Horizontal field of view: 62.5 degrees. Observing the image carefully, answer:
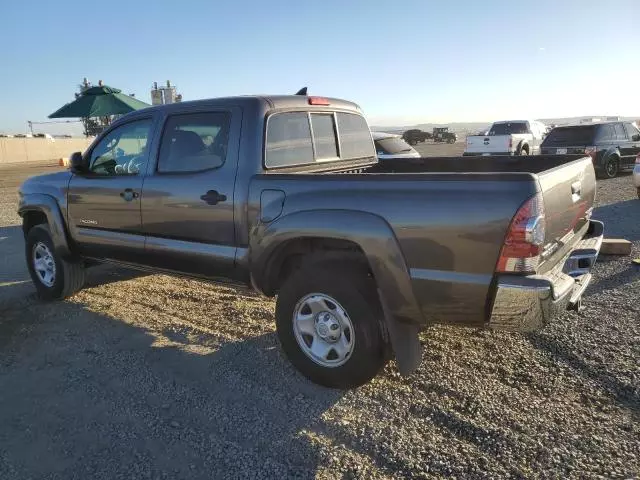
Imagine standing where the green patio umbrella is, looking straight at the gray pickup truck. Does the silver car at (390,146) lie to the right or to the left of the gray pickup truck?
left

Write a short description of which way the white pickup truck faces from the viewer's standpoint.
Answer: facing away from the viewer and to the right of the viewer

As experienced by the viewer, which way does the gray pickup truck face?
facing away from the viewer and to the left of the viewer

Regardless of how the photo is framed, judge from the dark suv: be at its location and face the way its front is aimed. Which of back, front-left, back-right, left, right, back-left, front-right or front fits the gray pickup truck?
back-right

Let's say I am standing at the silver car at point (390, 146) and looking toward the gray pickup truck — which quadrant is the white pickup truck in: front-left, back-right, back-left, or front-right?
back-left

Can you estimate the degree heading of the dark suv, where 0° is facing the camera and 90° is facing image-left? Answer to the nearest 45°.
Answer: approximately 225°

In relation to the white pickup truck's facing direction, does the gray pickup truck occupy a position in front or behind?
behind

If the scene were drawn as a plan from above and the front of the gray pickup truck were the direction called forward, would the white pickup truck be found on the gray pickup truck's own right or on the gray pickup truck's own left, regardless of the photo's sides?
on the gray pickup truck's own right

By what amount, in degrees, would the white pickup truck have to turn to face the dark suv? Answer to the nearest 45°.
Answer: approximately 90° to its right

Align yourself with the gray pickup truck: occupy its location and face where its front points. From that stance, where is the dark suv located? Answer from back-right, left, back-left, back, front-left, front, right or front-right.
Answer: right

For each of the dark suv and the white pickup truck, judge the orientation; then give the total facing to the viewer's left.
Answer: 0

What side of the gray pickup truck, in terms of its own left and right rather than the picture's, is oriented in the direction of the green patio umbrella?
front
